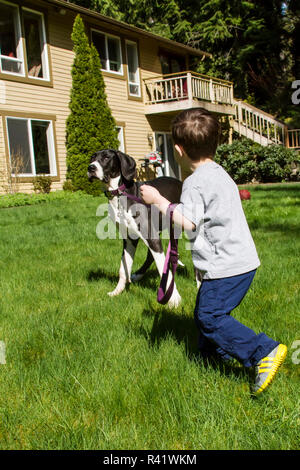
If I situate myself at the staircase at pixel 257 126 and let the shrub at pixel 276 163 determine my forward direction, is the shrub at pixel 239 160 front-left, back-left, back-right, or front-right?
front-right

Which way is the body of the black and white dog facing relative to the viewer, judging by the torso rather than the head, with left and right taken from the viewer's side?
facing the viewer and to the left of the viewer

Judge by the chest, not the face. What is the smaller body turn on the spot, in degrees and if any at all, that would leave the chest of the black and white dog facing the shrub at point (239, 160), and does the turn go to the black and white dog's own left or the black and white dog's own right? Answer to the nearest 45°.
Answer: approximately 135° to the black and white dog's own right

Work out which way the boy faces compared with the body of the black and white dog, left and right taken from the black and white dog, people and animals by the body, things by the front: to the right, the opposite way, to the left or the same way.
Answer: to the right

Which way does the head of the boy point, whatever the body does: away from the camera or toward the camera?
away from the camera

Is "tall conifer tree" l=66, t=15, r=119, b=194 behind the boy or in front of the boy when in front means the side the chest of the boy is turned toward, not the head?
in front

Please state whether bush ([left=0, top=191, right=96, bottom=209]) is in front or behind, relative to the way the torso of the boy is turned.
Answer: in front

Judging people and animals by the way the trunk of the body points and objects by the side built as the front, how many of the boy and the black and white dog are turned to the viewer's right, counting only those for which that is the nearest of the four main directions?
0

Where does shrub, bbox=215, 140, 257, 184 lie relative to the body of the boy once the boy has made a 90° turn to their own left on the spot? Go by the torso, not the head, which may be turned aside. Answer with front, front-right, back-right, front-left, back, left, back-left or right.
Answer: back-right

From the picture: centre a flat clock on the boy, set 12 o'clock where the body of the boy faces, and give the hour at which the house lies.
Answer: The house is roughly at 1 o'clock from the boy.

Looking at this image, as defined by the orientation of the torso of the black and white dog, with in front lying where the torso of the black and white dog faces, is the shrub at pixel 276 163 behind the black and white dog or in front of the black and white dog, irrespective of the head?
behind

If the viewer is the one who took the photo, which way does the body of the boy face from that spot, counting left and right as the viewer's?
facing away from the viewer and to the left of the viewer

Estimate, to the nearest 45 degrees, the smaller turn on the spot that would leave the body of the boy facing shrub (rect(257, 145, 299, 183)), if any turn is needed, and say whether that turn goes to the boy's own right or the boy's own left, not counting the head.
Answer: approximately 45° to the boy's own right
